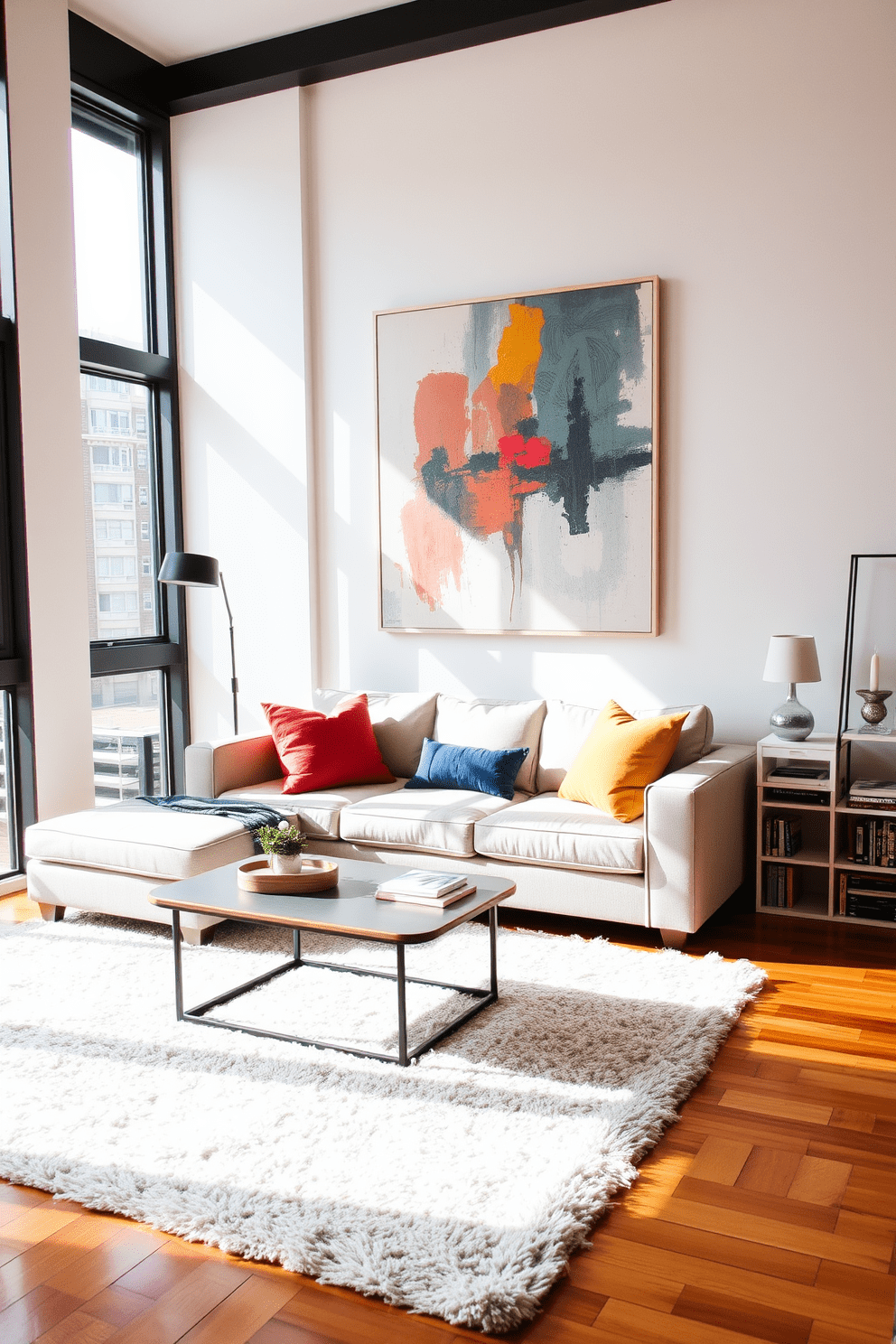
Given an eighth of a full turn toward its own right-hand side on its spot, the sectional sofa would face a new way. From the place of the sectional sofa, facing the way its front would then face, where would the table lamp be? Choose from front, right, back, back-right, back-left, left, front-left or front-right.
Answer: back

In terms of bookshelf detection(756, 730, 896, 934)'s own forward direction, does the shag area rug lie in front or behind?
in front

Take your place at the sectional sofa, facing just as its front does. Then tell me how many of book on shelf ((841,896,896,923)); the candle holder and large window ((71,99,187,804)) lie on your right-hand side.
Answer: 1

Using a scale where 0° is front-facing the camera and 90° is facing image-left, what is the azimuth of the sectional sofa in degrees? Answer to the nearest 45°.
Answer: approximately 45°

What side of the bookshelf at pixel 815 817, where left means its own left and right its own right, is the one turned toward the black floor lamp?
right

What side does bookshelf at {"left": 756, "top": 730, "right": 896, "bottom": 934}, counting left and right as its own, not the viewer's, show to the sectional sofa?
right

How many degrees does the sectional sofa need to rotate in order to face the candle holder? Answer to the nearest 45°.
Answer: approximately 135° to its left

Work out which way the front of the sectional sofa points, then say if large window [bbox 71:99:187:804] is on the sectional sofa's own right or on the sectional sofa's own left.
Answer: on the sectional sofa's own right

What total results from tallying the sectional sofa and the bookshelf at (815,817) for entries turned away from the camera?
0

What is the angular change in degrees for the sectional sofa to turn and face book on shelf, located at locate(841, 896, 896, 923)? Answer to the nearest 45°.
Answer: approximately 135° to its left
